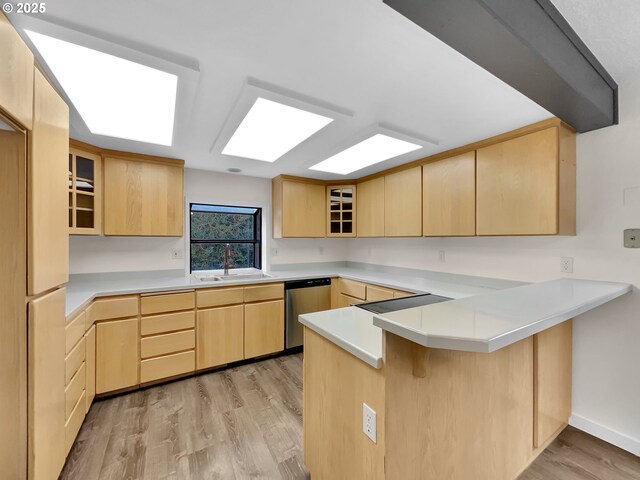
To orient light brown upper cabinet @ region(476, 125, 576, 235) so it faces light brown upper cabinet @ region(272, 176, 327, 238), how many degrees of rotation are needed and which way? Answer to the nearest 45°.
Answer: approximately 45° to its right

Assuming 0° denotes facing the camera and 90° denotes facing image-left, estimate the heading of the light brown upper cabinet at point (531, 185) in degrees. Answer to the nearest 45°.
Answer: approximately 45°

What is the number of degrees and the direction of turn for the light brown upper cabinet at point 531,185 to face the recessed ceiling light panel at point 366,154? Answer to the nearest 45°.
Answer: approximately 45° to its right

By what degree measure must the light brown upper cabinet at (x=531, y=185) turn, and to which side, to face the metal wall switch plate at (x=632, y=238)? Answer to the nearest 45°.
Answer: approximately 135° to its left

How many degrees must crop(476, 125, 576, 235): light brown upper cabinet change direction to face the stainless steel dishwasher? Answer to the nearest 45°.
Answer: approximately 45° to its right

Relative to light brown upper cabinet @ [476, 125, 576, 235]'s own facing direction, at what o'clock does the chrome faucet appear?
The chrome faucet is roughly at 1 o'clock from the light brown upper cabinet.
